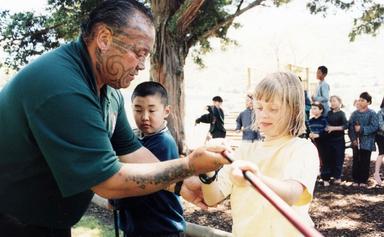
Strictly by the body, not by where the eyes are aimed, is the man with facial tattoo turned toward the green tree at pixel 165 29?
no

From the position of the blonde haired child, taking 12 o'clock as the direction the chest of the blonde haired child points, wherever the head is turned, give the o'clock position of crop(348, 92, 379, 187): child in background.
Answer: The child in background is roughly at 5 o'clock from the blonde haired child.

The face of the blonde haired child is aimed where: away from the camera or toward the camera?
toward the camera

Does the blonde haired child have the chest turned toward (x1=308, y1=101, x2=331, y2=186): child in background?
no

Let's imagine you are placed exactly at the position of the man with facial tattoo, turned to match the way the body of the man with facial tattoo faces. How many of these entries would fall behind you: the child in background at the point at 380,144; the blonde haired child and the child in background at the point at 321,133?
0

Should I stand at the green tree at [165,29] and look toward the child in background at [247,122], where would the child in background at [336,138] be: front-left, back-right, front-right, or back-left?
front-right

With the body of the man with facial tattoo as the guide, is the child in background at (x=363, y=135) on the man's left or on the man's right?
on the man's left

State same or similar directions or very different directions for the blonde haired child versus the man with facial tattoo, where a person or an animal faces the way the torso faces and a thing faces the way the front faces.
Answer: very different directions

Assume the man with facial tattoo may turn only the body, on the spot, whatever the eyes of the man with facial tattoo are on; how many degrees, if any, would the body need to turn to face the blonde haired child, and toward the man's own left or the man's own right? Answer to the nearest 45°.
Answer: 0° — they already face them

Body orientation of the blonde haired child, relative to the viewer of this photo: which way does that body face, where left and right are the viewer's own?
facing the viewer and to the left of the viewer

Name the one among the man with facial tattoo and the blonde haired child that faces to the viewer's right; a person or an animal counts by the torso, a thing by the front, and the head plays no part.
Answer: the man with facial tattoo

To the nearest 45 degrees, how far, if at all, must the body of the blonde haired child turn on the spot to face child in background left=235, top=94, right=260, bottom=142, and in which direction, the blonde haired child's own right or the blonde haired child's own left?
approximately 135° to the blonde haired child's own right

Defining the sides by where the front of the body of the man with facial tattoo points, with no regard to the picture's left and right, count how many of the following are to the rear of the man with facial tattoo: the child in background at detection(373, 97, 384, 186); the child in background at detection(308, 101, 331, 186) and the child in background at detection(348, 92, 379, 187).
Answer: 0

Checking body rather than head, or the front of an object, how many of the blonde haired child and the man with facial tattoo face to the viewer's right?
1

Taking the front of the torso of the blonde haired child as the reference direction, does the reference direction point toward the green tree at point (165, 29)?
no

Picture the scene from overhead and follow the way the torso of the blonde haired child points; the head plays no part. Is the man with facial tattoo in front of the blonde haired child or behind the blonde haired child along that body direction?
in front

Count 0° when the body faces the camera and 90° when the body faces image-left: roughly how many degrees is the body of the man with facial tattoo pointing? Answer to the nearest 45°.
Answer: approximately 270°

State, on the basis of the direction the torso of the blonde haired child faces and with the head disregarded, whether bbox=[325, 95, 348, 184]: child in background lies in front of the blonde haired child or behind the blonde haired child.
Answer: behind

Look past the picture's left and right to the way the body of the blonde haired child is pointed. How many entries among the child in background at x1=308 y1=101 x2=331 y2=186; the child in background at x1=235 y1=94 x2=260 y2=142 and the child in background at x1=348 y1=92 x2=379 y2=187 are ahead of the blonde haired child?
0

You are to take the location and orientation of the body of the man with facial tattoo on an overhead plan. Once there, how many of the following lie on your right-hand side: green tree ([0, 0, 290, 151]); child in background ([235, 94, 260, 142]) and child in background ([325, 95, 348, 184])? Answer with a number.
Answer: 0

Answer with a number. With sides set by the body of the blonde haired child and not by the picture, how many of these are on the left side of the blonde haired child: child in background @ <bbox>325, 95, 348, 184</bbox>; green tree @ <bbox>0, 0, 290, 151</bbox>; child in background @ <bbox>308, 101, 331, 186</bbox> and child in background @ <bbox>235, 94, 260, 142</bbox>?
0

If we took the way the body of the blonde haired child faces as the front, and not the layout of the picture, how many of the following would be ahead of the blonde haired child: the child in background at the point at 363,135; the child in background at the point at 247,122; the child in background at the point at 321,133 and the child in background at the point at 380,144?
0

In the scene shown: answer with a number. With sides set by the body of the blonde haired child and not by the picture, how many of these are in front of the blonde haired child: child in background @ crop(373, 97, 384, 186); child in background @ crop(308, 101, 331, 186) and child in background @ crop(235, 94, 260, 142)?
0
